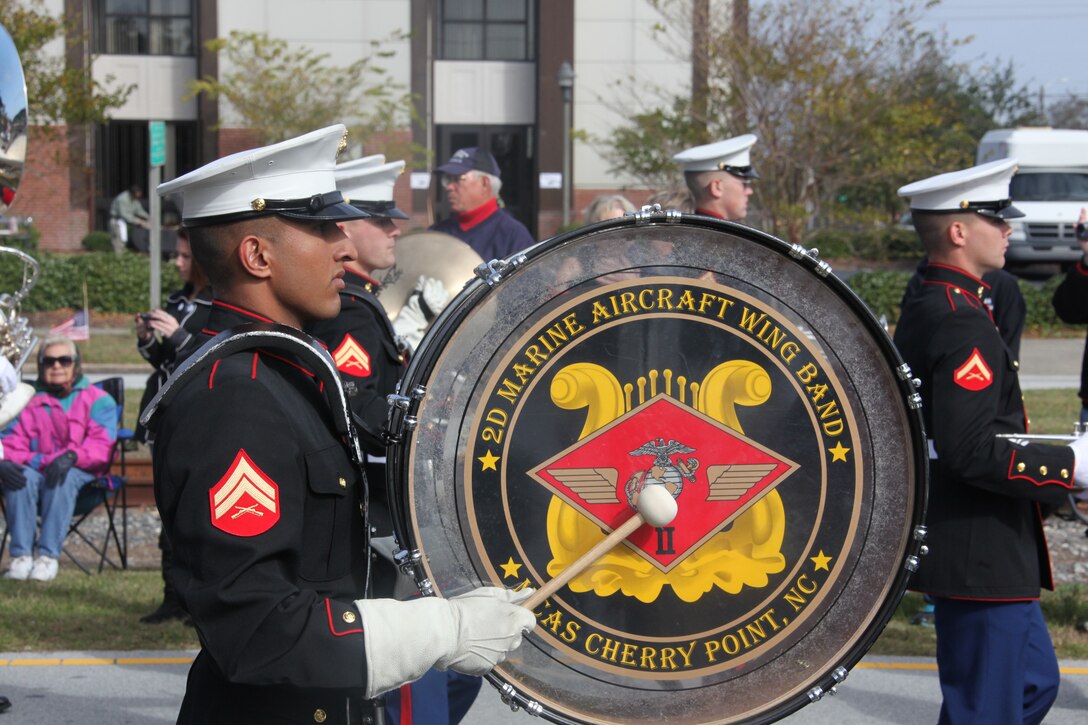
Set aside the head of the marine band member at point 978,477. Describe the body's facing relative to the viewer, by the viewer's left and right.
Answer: facing to the right of the viewer

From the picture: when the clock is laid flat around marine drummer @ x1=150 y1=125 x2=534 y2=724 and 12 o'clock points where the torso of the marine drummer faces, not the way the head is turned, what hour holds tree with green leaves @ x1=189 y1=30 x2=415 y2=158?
The tree with green leaves is roughly at 9 o'clock from the marine drummer.

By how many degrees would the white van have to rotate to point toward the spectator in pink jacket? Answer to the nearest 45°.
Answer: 0° — it already faces them

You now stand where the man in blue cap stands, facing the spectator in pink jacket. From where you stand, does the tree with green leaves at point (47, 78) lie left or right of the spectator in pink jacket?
right

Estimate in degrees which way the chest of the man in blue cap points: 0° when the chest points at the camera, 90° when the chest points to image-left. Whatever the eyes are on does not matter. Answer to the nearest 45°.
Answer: approximately 45°

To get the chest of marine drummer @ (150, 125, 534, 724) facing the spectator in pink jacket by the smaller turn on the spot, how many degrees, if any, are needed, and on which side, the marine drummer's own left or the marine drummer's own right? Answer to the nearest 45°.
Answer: approximately 90° to the marine drummer's own left

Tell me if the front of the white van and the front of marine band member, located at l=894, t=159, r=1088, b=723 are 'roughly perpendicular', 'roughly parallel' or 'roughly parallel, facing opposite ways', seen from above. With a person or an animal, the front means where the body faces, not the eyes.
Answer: roughly perpendicular
